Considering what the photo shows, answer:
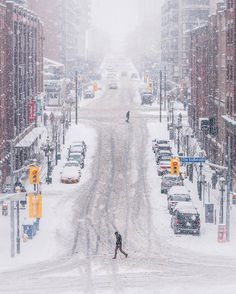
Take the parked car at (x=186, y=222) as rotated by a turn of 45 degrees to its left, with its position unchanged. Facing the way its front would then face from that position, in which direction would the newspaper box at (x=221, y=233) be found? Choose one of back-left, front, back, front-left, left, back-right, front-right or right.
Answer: back

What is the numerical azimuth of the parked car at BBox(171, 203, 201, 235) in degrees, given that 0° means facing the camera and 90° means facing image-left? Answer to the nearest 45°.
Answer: approximately 180°
